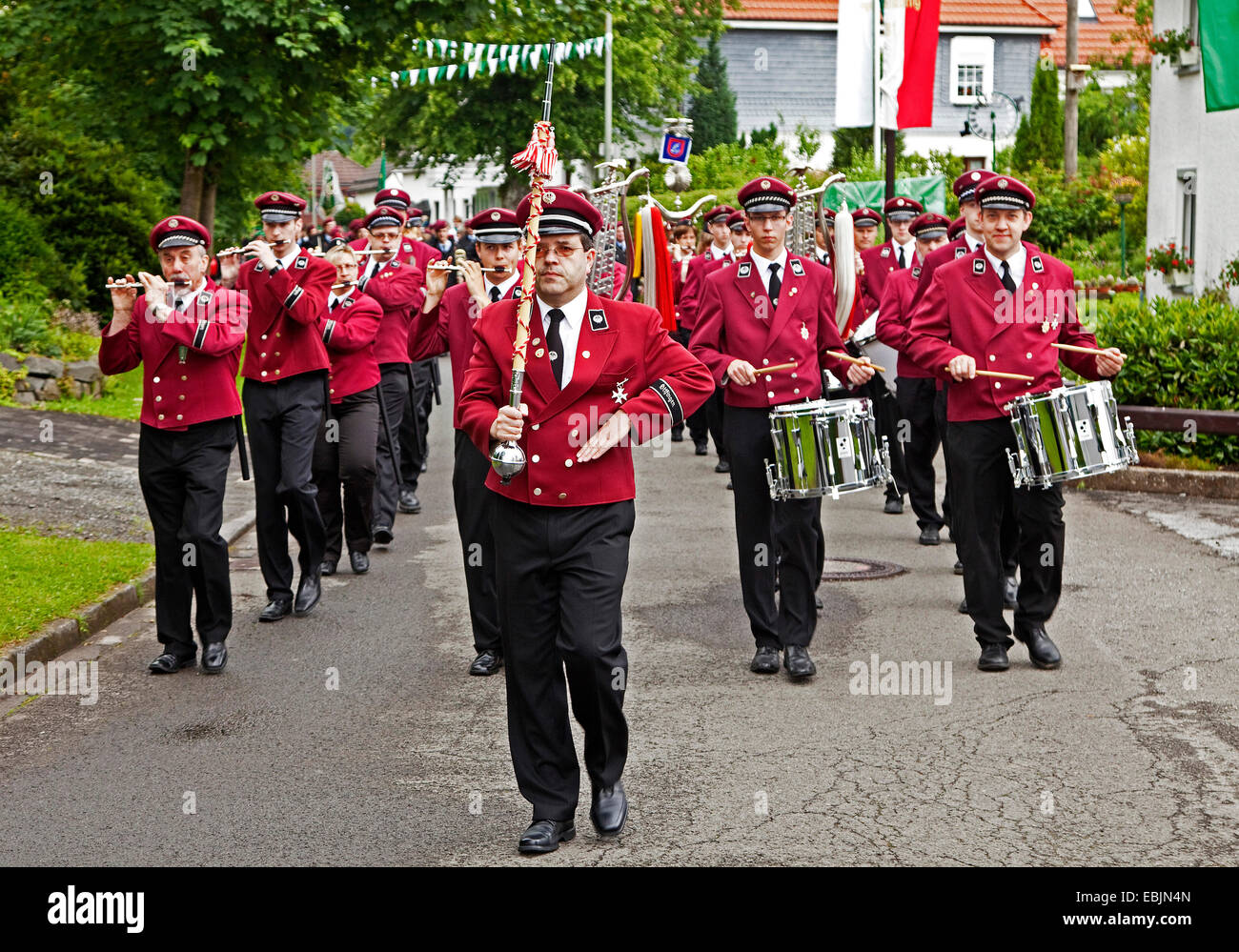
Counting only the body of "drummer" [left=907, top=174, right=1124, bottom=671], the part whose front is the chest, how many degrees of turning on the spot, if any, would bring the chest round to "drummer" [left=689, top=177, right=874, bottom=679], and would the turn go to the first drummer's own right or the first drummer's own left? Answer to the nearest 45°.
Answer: approximately 90° to the first drummer's own right

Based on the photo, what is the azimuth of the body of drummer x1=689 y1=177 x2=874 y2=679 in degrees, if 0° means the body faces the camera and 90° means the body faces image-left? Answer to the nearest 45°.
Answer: approximately 0°

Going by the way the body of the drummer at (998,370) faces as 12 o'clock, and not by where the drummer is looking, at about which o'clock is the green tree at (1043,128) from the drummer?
The green tree is roughly at 6 o'clock from the drummer.

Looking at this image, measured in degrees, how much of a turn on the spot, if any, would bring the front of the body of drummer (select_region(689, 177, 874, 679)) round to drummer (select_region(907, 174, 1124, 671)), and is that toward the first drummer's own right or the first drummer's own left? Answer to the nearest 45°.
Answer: approximately 90° to the first drummer's own left

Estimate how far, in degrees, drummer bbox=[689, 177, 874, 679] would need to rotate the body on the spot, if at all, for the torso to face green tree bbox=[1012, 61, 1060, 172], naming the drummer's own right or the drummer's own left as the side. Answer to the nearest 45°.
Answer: approximately 180°

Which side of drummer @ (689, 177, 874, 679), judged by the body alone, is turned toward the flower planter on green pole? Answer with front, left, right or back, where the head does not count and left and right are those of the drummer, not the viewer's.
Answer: back

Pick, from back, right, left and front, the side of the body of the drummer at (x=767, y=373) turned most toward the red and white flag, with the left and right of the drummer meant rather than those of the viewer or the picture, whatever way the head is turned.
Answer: back

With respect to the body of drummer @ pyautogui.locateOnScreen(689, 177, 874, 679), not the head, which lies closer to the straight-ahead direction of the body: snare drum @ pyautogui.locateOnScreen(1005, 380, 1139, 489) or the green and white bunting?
the snare drum

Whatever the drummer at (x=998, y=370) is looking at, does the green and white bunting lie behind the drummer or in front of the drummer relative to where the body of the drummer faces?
behind
